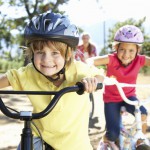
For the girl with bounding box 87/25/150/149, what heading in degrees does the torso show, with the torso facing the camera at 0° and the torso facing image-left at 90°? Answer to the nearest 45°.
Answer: approximately 0°
